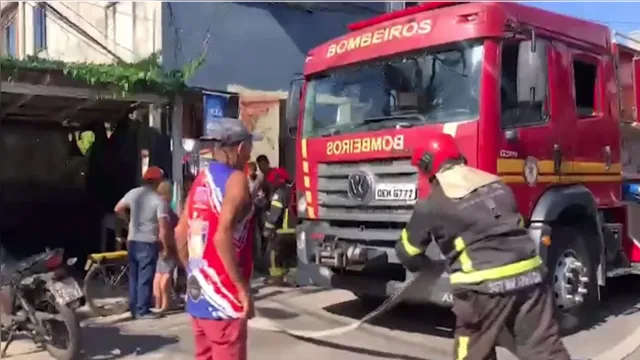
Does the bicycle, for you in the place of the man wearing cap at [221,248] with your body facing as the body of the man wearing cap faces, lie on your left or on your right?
on your left

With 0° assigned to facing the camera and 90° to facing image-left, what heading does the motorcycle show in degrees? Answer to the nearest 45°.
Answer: approximately 135°

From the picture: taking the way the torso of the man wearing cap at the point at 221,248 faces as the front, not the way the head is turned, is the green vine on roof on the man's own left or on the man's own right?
on the man's own left

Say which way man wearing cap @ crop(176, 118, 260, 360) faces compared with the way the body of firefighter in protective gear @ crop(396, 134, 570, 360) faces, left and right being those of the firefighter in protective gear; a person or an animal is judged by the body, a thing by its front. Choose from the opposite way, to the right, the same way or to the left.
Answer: to the right

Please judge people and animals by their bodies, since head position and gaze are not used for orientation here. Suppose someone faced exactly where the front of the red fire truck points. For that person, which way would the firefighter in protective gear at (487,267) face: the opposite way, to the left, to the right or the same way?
to the right

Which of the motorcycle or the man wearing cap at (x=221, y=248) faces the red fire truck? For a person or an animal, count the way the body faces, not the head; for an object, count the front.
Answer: the man wearing cap

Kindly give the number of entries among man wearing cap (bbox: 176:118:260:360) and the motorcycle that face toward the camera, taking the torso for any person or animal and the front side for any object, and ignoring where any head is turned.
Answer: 0

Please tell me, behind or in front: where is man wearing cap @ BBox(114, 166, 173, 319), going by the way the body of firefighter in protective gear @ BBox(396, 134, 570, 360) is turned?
in front

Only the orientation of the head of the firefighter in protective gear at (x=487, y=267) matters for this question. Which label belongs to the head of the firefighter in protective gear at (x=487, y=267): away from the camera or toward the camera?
away from the camera

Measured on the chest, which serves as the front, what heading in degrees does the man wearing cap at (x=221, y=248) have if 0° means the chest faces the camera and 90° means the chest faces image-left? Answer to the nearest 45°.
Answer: approximately 225°

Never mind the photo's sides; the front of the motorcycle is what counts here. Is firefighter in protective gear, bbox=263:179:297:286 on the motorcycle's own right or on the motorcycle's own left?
on the motorcycle's own right

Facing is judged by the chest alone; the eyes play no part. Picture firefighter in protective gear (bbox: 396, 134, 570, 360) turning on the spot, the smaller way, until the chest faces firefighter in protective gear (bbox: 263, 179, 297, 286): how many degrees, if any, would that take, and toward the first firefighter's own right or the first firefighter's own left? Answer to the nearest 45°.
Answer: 0° — they already face them

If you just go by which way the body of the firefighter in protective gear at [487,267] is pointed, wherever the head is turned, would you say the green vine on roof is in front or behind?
in front
